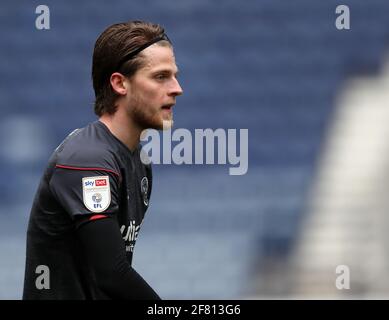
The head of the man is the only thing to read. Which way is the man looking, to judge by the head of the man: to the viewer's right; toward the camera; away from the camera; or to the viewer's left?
to the viewer's right

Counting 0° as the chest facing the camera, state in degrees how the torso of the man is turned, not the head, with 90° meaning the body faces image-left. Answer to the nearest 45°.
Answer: approximately 270°
